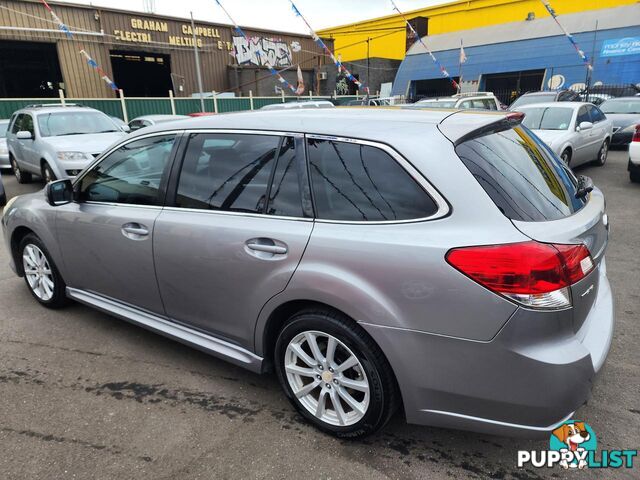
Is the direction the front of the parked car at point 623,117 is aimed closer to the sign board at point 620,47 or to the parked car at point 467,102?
the parked car

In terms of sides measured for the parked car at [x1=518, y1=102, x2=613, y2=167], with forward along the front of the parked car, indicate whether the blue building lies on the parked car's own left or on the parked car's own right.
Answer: on the parked car's own right

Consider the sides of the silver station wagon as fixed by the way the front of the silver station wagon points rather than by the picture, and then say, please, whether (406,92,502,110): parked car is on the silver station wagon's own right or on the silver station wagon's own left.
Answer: on the silver station wagon's own right

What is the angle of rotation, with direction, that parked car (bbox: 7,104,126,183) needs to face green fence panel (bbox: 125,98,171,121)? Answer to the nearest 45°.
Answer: approximately 135° to its left

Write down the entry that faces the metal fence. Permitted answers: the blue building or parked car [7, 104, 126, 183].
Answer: the blue building

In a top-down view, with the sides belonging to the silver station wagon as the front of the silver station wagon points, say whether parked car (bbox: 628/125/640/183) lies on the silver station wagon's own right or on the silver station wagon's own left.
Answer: on the silver station wagon's own right

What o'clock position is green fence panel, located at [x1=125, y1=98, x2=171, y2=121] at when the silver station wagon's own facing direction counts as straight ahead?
The green fence panel is roughly at 1 o'clock from the silver station wagon.

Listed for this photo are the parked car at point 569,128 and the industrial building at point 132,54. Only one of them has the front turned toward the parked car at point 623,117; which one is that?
the industrial building
